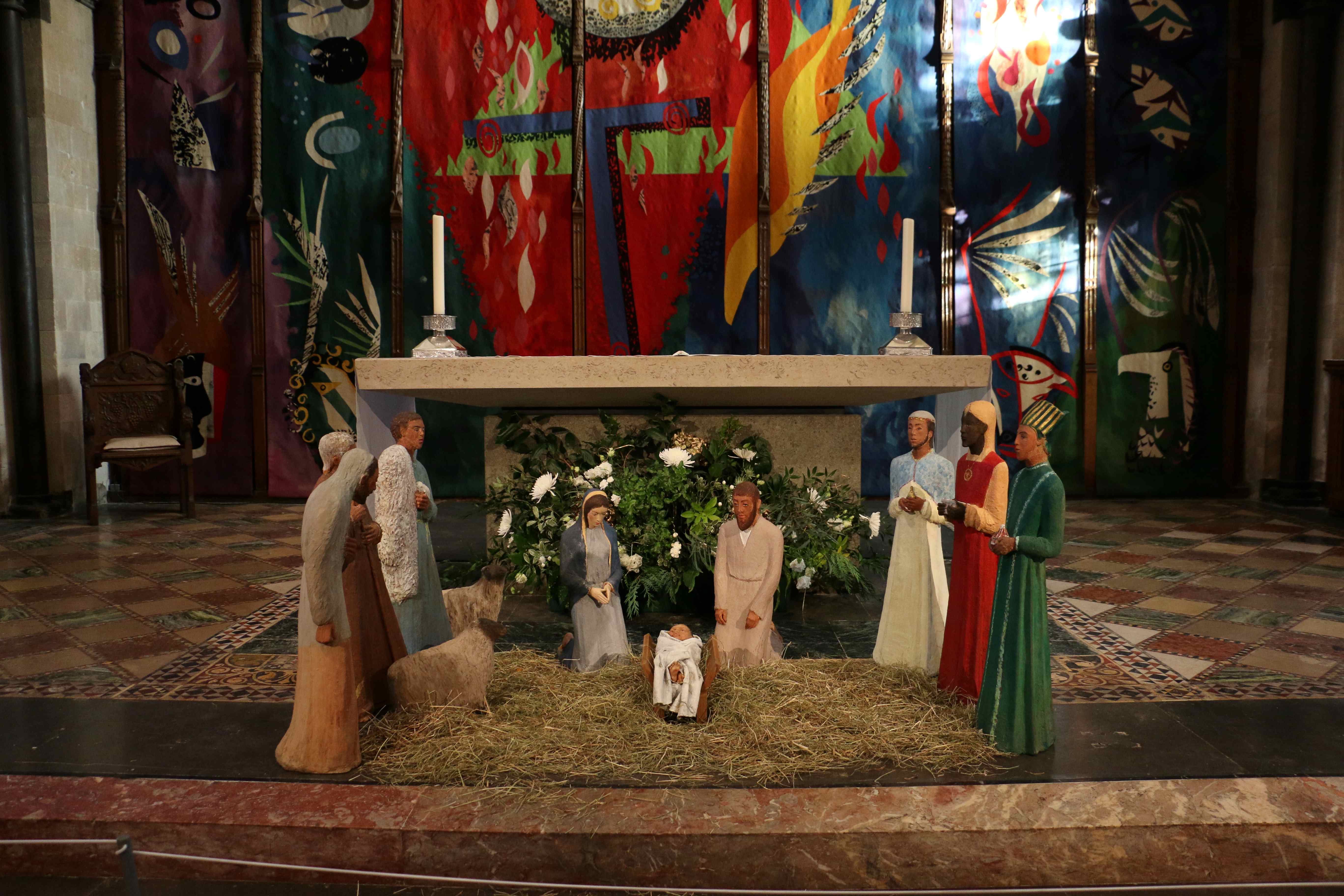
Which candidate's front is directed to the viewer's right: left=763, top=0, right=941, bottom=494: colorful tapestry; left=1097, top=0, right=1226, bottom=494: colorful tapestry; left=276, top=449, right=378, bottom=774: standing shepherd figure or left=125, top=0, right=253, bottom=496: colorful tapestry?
the standing shepherd figure

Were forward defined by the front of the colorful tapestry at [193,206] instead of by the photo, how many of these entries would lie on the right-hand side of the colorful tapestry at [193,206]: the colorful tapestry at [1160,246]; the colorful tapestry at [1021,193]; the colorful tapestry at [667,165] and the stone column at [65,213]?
1

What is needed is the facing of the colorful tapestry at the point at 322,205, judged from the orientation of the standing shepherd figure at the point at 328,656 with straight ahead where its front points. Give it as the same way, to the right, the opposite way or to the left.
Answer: to the right

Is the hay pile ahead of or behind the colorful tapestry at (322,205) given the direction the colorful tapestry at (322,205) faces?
ahead

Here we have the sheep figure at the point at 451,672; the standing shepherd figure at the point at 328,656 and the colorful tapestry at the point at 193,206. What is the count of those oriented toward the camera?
1

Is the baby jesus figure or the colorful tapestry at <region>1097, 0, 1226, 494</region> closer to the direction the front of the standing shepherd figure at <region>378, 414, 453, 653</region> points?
the baby jesus figure

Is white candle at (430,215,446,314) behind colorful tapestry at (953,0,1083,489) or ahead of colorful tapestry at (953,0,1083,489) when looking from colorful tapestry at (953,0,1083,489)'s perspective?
ahead

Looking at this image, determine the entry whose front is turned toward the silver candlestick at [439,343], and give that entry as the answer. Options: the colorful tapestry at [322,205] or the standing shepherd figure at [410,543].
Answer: the colorful tapestry

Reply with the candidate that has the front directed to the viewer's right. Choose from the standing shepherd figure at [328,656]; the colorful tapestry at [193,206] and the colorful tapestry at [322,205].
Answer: the standing shepherd figure

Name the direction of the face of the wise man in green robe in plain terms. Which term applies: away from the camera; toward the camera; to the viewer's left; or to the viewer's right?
to the viewer's left

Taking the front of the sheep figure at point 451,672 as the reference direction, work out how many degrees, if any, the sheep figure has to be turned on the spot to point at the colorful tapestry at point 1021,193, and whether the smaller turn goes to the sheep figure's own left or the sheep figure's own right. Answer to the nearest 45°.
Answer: approximately 45° to the sheep figure's own left

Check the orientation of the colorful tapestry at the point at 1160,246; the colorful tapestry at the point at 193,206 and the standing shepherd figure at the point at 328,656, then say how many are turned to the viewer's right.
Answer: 1

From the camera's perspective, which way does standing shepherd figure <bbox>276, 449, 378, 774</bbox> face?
to the viewer's right

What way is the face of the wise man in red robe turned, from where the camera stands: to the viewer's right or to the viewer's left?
to the viewer's left
